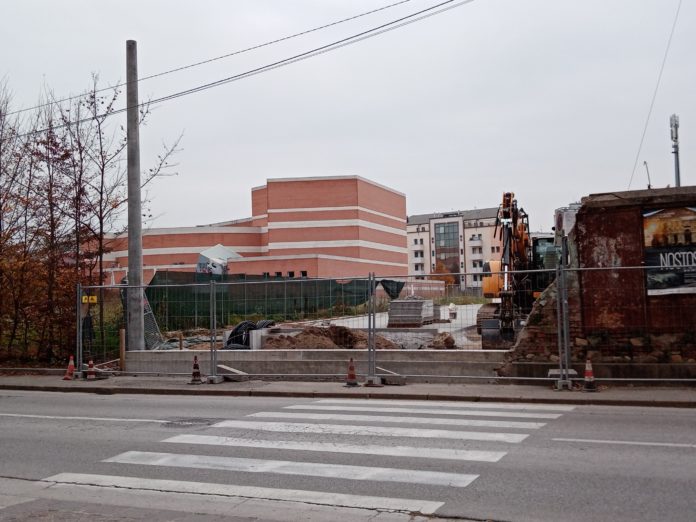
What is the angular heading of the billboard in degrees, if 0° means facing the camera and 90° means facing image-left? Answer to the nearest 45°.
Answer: approximately 0°

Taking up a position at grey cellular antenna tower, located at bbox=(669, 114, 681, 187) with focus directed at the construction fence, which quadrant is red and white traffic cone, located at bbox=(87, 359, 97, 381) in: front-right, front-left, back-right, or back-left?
front-right

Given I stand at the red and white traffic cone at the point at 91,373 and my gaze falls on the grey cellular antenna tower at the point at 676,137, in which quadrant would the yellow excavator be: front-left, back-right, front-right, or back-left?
front-right

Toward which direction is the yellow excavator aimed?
toward the camera

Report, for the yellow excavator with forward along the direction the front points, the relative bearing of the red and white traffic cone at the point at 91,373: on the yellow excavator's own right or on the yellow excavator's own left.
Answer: on the yellow excavator's own right

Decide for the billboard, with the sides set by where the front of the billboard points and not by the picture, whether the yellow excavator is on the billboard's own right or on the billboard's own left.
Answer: on the billboard's own right

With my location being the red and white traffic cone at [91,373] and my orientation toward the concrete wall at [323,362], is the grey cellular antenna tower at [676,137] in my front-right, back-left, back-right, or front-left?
front-left

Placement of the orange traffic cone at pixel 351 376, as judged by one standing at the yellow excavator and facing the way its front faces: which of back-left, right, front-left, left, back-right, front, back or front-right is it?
front-right

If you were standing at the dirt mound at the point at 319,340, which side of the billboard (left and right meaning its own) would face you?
right

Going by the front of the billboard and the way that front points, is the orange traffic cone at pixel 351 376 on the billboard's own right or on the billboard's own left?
on the billboard's own right

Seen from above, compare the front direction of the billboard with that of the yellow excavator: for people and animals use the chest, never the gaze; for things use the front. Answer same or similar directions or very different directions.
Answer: same or similar directions
